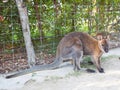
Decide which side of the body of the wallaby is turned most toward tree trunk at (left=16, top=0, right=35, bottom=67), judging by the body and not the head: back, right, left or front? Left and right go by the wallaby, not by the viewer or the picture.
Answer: back

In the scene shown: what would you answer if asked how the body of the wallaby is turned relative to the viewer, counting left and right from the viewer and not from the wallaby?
facing to the right of the viewer

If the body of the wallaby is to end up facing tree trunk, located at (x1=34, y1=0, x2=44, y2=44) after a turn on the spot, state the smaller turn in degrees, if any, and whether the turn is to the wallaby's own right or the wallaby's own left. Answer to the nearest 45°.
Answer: approximately 135° to the wallaby's own left
